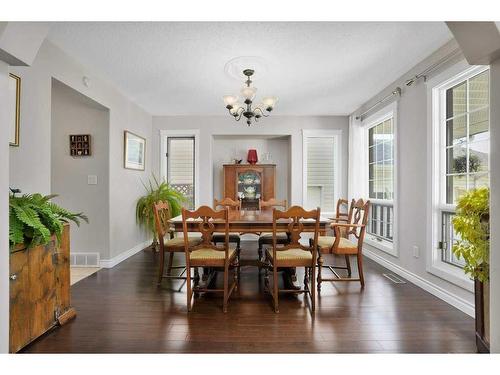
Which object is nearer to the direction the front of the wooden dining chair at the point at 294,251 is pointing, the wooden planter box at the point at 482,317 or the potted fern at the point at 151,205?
the potted fern

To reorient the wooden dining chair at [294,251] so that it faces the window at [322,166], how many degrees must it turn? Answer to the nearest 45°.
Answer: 0° — it already faces it

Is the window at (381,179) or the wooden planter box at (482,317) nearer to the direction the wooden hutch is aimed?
the wooden planter box

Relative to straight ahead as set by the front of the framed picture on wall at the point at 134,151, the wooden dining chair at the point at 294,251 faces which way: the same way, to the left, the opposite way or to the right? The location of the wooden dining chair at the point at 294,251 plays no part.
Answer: to the left

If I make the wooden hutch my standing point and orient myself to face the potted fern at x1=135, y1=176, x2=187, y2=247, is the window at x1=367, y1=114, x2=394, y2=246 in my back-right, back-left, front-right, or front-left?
back-left

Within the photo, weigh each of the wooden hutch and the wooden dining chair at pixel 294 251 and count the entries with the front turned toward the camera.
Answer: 1

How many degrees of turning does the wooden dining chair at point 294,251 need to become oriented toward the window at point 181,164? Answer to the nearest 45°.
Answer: approximately 45° to its left

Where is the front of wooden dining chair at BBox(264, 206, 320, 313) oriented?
away from the camera

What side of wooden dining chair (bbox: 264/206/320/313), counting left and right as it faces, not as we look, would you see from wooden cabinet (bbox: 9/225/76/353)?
left

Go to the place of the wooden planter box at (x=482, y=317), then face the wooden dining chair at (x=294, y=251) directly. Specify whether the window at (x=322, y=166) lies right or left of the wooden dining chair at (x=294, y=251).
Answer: right

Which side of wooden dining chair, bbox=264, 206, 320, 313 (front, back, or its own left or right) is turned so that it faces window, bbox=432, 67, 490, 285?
right

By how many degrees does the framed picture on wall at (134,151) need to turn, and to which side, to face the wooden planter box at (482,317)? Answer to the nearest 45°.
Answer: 0° — it already faces it

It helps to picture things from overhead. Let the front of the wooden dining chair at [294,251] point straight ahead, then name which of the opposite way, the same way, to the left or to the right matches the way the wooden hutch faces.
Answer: the opposite way

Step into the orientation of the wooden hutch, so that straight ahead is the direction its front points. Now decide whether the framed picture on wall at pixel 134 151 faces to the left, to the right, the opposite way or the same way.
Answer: to the left

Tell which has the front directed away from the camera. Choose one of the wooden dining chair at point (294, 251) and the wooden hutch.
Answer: the wooden dining chair
